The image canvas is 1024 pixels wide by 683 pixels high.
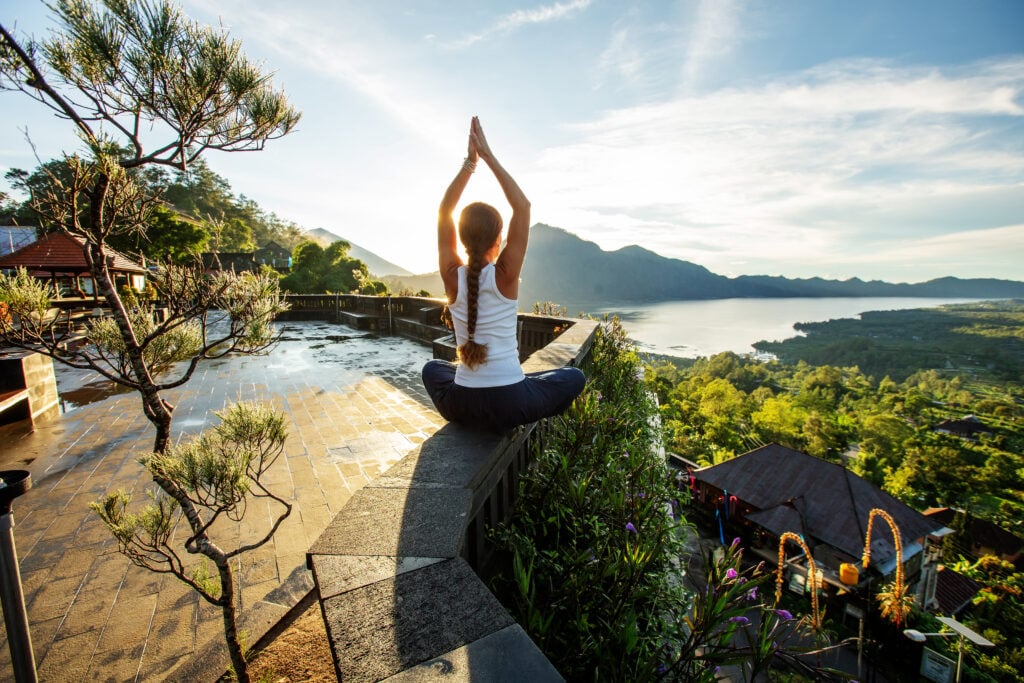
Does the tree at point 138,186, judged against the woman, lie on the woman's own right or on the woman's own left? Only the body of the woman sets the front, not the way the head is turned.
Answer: on the woman's own left

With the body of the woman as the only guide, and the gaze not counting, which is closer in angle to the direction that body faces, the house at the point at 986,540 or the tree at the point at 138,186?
the house

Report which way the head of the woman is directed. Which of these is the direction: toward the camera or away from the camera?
away from the camera

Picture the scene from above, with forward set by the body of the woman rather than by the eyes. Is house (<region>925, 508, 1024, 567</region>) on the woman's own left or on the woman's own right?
on the woman's own right

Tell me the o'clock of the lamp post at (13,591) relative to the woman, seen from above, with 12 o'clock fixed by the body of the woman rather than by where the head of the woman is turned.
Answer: The lamp post is roughly at 8 o'clock from the woman.

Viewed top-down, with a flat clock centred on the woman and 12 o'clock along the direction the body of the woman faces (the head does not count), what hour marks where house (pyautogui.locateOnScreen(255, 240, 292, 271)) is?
The house is roughly at 11 o'clock from the woman.

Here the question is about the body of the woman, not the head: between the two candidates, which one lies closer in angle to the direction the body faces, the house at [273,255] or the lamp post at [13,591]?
the house

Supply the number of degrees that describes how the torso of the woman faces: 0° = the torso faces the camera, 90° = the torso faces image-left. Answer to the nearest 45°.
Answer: approximately 180°

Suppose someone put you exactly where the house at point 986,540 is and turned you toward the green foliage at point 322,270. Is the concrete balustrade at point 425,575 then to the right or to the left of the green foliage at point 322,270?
left
